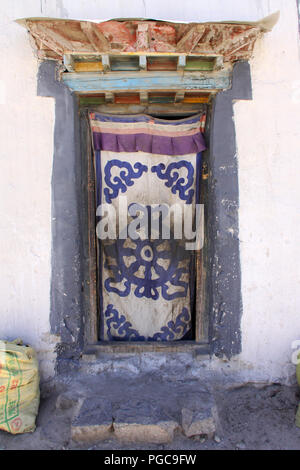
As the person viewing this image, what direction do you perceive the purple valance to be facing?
facing the viewer
